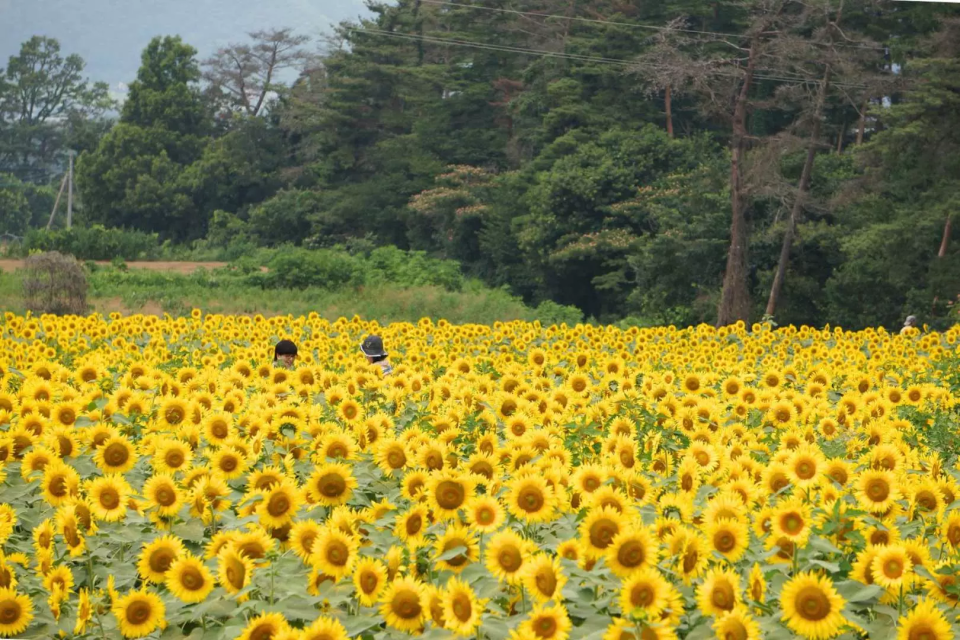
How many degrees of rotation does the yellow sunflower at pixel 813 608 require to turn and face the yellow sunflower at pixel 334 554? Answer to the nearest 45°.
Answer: approximately 90° to its right

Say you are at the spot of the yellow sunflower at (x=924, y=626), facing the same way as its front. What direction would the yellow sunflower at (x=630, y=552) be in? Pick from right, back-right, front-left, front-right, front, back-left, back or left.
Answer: right

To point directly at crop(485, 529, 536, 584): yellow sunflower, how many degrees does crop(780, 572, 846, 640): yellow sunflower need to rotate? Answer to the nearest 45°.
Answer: approximately 90° to its right

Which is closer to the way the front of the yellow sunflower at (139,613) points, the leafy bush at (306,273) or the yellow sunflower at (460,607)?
the yellow sunflower

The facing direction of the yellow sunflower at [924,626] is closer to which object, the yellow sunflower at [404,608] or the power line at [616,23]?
the yellow sunflower

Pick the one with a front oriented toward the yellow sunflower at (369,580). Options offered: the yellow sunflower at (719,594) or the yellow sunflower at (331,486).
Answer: the yellow sunflower at (331,486)
